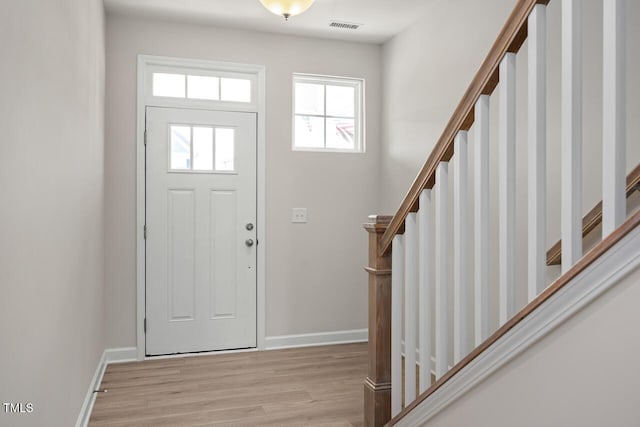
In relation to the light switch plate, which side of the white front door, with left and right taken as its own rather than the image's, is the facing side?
left

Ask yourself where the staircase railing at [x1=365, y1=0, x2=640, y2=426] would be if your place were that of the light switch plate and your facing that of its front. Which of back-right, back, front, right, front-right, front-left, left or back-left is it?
front

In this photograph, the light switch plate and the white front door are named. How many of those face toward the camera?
2

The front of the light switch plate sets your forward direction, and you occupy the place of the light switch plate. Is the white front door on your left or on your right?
on your right

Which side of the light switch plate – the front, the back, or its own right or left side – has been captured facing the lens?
front

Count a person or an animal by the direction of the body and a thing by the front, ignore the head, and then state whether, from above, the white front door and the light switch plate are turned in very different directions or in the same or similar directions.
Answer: same or similar directions
